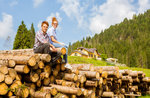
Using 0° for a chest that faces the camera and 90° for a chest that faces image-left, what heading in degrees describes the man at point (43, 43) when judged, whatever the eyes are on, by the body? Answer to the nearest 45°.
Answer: approximately 315°

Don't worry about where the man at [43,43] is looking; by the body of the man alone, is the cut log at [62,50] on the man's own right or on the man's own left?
on the man's own left
